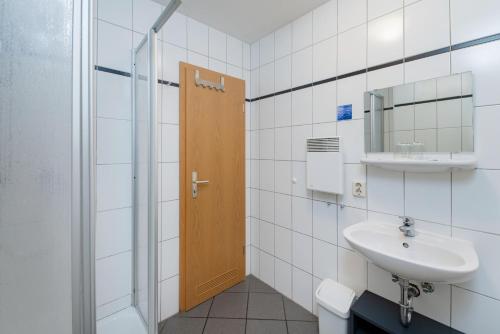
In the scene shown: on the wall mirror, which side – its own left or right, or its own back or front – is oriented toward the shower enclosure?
front

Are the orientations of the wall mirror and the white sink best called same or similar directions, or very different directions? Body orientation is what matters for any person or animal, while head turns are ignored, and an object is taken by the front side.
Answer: same or similar directions

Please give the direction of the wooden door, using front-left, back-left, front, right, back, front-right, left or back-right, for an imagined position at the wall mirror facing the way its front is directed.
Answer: front-right

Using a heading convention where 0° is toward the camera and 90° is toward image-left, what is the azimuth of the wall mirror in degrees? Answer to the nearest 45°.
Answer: approximately 45°

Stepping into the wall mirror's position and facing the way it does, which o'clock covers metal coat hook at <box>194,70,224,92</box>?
The metal coat hook is roughly at 1 o'clock from the wall mirror.

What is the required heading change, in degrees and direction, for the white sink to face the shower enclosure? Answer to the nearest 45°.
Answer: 0° — it already faces it

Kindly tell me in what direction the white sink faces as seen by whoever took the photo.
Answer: facing the viewer and to the left of the viewer

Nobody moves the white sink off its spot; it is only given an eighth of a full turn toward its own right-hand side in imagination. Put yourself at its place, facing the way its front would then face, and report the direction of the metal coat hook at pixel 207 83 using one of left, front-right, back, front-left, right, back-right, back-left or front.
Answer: front

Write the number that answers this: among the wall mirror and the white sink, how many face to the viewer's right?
0
